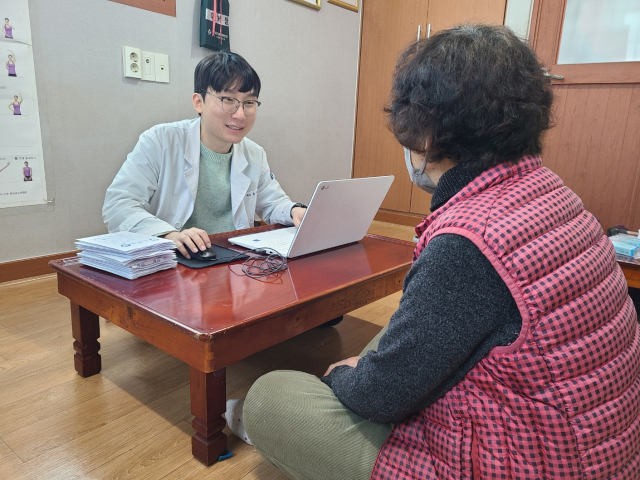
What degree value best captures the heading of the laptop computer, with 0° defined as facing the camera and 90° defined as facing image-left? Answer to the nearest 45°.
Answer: approximately 135°

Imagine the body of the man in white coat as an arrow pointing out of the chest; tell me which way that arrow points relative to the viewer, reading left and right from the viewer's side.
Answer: facing the viewer and to the right of the viewer

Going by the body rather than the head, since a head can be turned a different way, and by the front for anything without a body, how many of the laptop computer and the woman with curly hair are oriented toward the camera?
0

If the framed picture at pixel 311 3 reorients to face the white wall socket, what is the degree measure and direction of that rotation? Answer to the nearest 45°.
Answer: approximately 90° to its right

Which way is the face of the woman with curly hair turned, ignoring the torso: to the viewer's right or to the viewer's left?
to the viewer's left

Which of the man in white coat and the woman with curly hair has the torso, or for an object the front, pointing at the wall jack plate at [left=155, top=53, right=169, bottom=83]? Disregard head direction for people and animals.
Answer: the woman with curly hair

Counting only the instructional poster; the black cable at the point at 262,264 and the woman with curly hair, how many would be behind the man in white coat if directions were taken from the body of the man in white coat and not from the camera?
1

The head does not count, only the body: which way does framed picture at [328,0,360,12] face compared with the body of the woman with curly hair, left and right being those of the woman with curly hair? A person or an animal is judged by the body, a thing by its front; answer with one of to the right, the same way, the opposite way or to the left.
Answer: the opposite way

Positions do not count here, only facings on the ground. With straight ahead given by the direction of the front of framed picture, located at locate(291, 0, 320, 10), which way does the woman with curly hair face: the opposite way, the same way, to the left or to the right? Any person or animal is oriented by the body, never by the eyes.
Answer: the opposite way

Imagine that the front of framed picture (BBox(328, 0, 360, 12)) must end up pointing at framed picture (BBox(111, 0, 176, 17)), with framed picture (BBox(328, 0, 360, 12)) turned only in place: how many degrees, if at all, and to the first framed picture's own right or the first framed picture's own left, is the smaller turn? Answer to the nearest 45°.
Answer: approximately 90° to the first framed picture's own right

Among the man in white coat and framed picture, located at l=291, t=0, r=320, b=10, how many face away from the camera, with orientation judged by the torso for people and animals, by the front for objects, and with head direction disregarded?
0

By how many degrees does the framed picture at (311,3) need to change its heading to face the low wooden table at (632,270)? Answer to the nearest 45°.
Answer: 0° — it already faces it

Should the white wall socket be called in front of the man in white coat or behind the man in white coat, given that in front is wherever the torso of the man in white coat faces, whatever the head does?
behind

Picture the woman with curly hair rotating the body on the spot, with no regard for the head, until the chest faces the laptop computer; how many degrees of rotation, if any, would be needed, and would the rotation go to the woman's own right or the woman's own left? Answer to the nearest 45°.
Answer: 0° — they already face it

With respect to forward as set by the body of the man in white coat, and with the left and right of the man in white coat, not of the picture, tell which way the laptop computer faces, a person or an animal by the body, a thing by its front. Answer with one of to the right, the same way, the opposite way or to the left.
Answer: the opposite way

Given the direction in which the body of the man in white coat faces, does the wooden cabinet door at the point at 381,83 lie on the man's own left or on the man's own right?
on the man's own left

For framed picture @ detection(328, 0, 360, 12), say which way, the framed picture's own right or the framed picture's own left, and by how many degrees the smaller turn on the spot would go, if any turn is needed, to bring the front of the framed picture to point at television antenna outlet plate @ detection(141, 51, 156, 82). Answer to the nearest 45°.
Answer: approximately 90° to the framed picture's own right

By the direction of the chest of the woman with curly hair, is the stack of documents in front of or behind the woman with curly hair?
in front

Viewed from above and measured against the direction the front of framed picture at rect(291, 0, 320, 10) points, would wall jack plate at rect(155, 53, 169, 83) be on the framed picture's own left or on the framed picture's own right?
on the framed picture's own right

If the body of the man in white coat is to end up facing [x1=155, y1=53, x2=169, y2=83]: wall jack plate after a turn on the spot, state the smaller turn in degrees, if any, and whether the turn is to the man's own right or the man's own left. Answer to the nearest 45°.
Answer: approximately 135° to the man's own left
